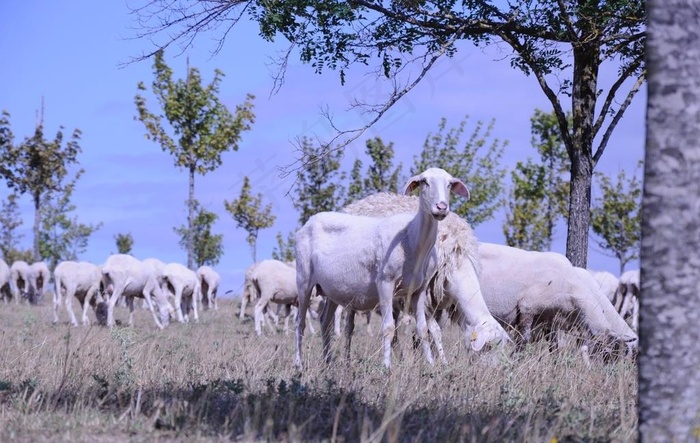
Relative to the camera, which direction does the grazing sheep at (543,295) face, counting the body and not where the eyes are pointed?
to the viewer's right

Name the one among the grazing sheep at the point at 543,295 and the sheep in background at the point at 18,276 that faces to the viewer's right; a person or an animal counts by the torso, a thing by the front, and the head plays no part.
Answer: the grazing sheep

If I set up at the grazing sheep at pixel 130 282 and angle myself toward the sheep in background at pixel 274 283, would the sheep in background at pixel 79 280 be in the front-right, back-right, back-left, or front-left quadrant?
back-left

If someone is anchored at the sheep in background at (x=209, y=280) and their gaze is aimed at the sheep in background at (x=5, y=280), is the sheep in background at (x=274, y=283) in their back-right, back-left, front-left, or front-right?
back-left

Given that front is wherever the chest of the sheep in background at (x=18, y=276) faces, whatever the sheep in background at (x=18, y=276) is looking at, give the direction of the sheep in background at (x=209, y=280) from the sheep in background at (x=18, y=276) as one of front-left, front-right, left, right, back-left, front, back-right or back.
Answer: back-right

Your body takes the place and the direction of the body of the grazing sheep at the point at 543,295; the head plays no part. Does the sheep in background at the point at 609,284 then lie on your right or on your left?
on your left

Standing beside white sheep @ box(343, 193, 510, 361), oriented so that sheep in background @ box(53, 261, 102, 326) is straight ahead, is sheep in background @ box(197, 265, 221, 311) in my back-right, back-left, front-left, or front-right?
front-right
